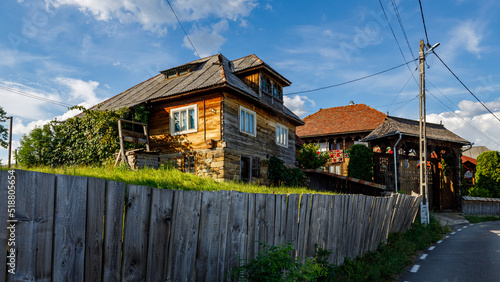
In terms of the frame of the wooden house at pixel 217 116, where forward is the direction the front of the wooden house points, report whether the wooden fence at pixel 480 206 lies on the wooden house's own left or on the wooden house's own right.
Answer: on the wooden house's own left

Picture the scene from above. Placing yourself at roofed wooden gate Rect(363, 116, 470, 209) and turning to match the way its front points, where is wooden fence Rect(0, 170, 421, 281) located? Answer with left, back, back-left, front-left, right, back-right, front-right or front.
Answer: front-right

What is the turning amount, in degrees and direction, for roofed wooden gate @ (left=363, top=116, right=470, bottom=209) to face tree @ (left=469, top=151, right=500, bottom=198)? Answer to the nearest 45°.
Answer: approximately 90° to its left

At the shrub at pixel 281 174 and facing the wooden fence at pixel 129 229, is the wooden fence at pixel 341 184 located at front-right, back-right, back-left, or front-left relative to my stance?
back-left

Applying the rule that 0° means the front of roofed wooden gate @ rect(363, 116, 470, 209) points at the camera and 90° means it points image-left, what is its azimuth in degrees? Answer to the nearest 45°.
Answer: approximately 315°

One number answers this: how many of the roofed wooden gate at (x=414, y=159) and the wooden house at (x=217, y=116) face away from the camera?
0

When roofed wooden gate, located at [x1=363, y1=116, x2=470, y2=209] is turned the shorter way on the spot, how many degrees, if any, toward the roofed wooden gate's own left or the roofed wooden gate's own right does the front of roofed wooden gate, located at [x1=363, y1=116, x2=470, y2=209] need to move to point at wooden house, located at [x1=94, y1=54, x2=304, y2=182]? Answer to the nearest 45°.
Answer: approximately 90° to the roofed wooden gate's own right
